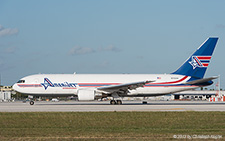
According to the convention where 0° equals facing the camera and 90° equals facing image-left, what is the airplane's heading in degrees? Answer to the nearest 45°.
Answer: approximately 90°
